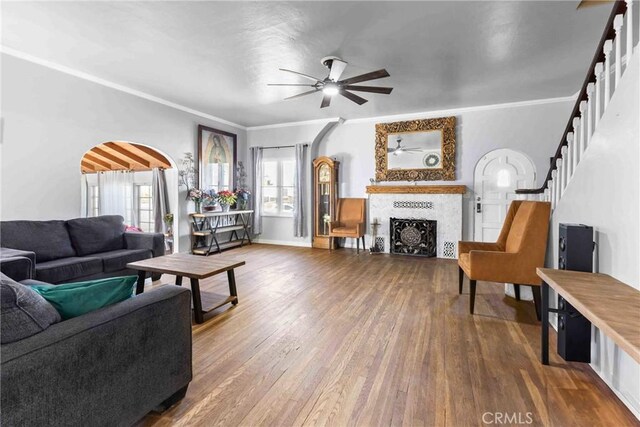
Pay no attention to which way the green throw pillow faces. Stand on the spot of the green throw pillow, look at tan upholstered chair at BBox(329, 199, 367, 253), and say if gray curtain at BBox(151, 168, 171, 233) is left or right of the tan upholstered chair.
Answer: left

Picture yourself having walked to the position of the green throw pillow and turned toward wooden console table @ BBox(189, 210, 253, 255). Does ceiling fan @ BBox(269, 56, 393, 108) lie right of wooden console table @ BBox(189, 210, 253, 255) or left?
right

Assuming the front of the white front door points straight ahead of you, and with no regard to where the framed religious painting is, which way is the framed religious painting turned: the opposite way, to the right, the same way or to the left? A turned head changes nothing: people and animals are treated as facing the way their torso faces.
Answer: to the left

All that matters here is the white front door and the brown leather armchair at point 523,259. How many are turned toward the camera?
1

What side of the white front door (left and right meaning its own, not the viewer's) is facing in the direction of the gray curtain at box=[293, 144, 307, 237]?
right

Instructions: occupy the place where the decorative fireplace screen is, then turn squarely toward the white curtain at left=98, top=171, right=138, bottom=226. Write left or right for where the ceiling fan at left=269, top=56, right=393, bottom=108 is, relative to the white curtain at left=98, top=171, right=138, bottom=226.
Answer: left

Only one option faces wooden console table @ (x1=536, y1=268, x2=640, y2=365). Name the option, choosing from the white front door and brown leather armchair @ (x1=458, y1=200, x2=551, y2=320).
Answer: the white front door

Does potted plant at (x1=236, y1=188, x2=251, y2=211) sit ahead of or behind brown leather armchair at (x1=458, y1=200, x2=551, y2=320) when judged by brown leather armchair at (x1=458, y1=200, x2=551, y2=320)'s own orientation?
ahead

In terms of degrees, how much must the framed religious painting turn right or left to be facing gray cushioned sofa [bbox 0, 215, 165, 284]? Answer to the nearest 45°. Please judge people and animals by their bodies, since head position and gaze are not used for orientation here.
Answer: approximately 90° to its right

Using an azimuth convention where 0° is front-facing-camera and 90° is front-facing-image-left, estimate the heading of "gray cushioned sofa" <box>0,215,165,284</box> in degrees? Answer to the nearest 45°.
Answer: approximately 315°

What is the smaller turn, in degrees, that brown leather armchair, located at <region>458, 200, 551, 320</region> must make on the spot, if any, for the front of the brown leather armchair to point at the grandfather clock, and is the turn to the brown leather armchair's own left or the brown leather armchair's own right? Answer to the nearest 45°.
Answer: approximately 45° to the brown leather armchair's own right

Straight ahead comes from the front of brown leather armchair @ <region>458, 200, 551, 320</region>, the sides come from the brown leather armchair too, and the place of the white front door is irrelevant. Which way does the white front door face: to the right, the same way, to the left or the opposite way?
to the left

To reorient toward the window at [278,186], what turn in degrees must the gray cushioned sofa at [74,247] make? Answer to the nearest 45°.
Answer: approximately 90° to its left

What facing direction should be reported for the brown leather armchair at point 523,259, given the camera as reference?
facing to the left of the viewer
